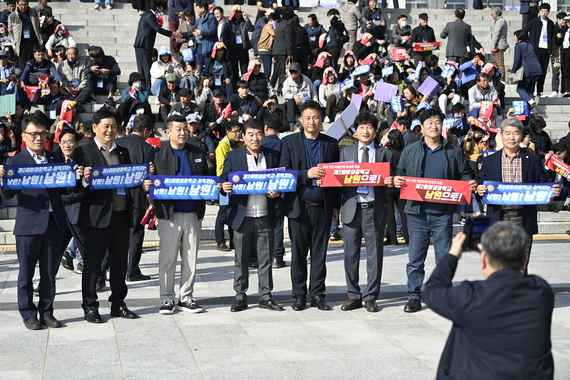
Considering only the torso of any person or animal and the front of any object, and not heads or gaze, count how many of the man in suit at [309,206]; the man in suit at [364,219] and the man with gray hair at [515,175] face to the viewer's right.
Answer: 0

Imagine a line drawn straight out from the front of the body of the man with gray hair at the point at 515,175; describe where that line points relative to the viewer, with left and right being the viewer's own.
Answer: facing the viewer

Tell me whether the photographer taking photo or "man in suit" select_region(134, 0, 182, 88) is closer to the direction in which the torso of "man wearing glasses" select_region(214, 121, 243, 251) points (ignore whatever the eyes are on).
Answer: the photographer taking photo

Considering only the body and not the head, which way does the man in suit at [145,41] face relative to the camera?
to the viewer's right

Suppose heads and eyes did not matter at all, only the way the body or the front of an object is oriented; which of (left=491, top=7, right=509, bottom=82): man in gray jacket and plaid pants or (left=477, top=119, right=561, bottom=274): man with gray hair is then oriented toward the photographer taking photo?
the man with gray hair

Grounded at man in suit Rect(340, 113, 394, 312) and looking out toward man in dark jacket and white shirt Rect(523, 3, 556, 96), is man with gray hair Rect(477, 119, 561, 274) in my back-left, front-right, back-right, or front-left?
front-right

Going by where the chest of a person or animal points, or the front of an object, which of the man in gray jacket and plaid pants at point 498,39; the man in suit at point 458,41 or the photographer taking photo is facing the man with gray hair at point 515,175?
the photographer taking photo

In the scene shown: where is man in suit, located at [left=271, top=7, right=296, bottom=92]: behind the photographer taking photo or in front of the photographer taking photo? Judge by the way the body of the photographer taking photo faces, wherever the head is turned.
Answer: in front

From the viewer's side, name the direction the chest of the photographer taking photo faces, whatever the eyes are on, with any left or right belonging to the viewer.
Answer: facing away from the viewer

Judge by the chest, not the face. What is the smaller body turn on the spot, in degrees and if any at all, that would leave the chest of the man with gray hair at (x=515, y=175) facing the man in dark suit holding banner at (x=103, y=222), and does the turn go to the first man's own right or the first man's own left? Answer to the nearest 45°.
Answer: approximately 45° to the first man's own right

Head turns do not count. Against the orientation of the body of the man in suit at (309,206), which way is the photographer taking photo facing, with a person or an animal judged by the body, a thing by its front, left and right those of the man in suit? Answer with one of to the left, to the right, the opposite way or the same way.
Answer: the opposite way

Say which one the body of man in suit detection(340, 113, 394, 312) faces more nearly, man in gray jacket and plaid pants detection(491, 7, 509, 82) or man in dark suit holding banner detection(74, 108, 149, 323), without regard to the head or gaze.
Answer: the man in dark suit holding banner

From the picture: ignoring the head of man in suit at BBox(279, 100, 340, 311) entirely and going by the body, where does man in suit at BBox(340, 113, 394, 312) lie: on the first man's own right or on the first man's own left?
on the first man's own left

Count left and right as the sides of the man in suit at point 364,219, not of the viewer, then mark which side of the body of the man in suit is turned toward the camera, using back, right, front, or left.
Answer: front

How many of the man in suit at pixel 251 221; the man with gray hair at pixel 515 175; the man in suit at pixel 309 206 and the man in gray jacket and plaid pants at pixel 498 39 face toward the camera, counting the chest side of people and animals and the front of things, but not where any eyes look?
3
